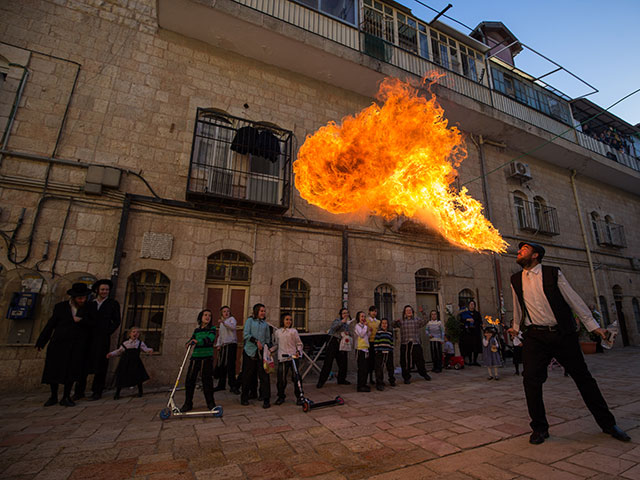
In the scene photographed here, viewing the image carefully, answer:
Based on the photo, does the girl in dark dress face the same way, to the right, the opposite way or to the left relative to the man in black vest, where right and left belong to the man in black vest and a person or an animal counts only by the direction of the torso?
to the left

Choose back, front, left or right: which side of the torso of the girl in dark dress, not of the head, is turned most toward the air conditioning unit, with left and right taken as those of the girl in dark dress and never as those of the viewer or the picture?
left

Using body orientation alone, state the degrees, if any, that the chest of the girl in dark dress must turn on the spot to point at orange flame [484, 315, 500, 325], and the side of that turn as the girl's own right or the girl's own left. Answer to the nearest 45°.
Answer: approximately 90° to the girl's own left

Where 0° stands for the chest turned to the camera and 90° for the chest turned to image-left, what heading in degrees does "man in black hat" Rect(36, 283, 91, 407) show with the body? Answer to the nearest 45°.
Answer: approximately 315°

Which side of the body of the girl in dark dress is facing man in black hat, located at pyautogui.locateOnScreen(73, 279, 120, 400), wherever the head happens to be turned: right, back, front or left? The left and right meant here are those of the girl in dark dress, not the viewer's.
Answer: right

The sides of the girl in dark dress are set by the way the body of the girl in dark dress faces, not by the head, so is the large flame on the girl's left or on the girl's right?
on the girl's left

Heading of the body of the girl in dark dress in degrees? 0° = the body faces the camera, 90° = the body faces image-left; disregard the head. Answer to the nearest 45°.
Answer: approximately 0°

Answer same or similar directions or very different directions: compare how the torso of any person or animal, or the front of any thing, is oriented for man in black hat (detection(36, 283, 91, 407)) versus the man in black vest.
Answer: very different directions

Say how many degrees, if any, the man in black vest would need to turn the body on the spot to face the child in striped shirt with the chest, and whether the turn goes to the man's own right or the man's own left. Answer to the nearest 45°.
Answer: approximately 90° to the man's own right
